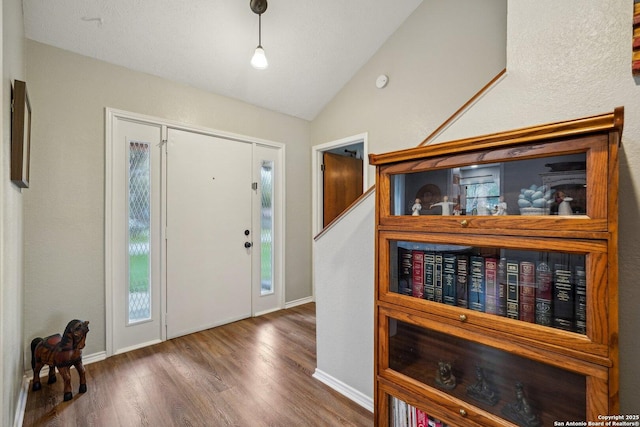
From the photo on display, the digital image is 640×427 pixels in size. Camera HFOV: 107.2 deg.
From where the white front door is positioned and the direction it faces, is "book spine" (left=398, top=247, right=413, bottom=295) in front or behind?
in front

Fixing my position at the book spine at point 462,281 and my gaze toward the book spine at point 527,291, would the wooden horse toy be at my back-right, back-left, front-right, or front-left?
back-right

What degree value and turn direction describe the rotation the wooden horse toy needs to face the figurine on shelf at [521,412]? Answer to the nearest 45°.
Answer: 0° — it already faces it

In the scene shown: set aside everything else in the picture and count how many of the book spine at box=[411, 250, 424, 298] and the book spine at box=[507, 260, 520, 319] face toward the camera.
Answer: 2

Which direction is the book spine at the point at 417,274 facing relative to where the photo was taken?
toward the camera

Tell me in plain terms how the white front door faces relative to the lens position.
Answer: facing the viewer and to the right of the viewer

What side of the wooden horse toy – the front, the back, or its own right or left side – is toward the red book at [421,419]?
front

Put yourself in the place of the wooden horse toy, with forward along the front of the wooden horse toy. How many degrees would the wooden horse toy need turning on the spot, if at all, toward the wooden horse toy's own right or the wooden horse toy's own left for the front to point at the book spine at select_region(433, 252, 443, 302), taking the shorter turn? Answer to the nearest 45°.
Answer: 0° — it already faces it
